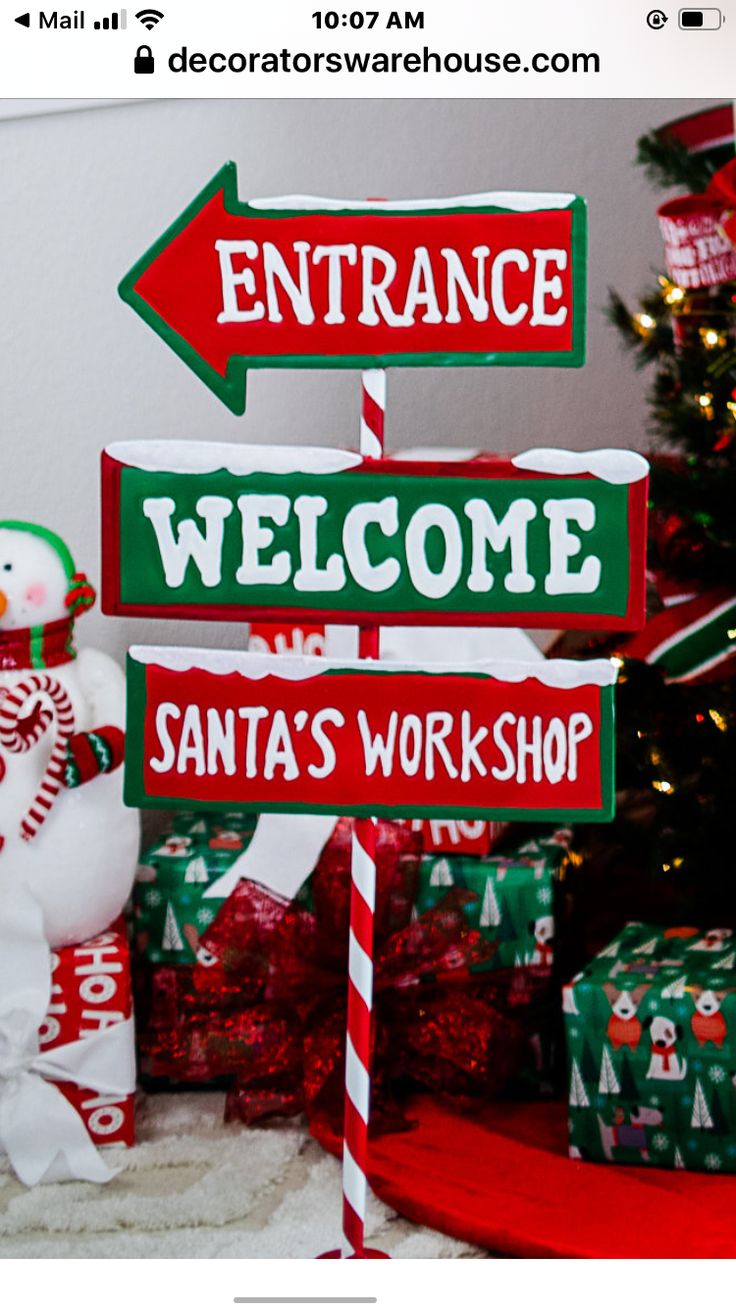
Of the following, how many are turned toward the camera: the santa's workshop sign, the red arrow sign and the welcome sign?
3

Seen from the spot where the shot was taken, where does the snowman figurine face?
facing the viewer

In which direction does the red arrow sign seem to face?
toward the camera

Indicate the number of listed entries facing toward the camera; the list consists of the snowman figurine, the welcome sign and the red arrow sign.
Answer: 3

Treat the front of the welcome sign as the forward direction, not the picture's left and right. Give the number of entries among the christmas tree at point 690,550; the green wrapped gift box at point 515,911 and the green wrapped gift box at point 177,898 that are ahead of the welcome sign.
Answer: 0

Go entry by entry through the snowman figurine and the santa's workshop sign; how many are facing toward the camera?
2

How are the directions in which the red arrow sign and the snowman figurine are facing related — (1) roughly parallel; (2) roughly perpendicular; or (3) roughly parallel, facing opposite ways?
roughly parallel

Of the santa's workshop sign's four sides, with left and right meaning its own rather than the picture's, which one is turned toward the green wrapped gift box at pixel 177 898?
back

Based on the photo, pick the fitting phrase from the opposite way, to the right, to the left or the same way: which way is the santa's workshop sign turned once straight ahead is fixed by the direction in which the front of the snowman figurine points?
the same way

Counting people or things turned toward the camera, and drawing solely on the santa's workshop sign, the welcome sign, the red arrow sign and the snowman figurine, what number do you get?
4

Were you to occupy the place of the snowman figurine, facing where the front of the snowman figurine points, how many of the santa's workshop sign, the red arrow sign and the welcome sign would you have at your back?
0
